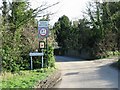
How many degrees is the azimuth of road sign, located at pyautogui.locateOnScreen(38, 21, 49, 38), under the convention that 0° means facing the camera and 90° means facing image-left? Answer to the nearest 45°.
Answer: approximately 0°
